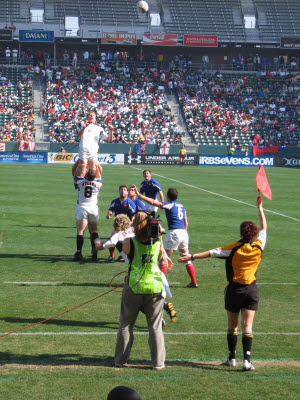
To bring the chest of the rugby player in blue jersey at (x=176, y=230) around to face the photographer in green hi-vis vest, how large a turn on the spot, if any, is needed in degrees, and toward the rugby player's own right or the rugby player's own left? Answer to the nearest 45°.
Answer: approximately 135° to the rugby player's own left

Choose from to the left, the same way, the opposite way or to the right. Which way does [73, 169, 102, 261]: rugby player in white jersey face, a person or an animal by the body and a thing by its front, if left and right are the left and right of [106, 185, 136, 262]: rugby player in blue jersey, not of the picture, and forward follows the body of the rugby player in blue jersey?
the opposite way

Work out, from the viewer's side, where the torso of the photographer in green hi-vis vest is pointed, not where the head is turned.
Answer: away from the camera

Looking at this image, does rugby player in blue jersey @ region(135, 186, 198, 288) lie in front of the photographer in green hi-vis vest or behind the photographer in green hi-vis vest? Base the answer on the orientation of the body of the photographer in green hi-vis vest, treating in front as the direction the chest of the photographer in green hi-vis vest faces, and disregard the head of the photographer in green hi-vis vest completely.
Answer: in front

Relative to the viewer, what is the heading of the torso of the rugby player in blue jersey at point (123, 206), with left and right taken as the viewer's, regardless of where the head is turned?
facing the viewer

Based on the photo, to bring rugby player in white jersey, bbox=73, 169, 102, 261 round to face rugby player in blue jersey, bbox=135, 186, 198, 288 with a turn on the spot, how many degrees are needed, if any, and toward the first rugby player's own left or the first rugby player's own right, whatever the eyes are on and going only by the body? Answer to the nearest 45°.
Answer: approximately 135° to the first rugby player's own right

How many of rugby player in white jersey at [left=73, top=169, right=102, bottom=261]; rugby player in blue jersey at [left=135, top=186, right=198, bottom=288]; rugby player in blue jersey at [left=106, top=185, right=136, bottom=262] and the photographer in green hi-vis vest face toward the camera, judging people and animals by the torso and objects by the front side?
1

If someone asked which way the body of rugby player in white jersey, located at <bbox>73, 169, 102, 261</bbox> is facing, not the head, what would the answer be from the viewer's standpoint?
away from the camera

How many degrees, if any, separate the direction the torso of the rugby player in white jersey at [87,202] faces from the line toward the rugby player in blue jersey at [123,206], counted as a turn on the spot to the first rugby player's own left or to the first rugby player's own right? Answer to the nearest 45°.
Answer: approximately 90° to the first rugby player's own right

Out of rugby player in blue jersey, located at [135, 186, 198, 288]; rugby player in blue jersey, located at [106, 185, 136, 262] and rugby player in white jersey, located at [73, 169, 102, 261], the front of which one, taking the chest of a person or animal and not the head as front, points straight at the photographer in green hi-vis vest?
rugby player in blue jersey, located at [106, 185, 136, 262]

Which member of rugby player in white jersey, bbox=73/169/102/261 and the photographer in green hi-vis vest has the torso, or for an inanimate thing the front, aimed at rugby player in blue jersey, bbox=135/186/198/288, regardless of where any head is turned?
the photographer in green hi-vis vest

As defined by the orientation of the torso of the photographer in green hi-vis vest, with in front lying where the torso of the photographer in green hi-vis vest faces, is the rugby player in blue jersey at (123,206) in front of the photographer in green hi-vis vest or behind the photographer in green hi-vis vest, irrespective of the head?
in front

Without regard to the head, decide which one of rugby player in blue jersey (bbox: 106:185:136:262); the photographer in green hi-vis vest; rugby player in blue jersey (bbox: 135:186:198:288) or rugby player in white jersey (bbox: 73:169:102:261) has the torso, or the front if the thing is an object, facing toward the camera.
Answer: rugby player in blue jersey (bbox: 106:185:136:262)

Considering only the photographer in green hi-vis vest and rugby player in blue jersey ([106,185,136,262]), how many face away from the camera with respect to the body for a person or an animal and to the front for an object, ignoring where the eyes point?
1

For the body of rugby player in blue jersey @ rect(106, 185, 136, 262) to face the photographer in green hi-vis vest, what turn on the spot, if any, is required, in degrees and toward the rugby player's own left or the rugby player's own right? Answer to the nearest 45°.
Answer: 0° — they already face them
